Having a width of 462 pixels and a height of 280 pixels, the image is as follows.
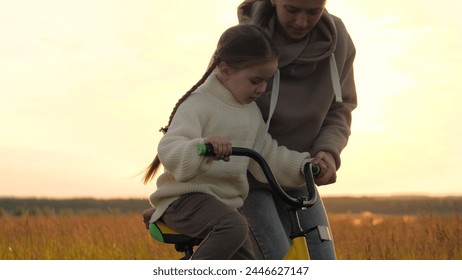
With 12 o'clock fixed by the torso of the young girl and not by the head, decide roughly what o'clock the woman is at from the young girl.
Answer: The woman is roughly at 9 o'clock from the young girl.

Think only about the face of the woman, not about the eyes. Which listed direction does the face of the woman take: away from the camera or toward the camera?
toward the camera

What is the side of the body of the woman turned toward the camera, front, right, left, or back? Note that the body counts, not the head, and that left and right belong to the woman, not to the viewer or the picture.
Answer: front

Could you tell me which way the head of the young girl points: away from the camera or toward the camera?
toward the camera
